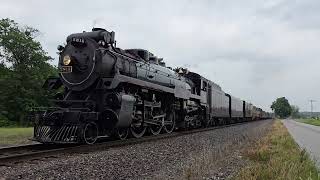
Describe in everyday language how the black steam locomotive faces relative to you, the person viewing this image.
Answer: facing the viewer and to the left of the viewer
